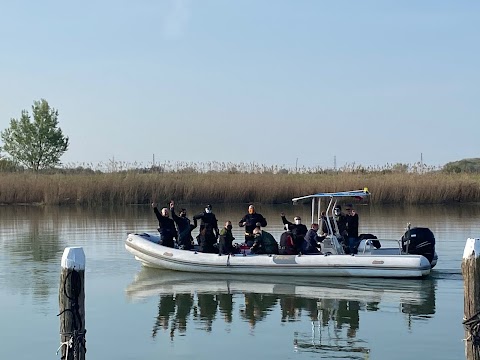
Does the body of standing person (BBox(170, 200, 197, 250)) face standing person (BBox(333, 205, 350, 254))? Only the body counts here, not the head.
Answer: no

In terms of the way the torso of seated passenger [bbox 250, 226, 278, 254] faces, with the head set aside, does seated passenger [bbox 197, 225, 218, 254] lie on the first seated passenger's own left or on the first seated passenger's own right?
on the first seated passenger's own right

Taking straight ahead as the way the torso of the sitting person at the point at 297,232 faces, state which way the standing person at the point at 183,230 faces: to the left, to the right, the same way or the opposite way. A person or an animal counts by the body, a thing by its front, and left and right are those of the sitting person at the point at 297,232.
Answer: the same way

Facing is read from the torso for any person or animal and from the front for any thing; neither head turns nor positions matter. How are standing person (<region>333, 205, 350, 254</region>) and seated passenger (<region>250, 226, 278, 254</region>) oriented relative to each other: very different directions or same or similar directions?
same or similar directions

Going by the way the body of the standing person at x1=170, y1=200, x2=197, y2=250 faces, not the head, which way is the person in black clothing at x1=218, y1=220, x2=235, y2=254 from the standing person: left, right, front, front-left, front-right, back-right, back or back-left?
front-left

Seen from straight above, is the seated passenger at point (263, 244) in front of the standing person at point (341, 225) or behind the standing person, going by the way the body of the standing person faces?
in front

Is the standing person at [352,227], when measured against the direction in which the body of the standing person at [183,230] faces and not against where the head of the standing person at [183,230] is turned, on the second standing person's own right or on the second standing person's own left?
on the second standing person's own left

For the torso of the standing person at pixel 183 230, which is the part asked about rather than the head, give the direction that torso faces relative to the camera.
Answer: toward the camera

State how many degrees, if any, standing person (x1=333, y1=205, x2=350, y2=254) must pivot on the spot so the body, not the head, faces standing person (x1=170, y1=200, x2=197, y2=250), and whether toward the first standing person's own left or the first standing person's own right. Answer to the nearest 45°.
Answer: approximately 45° to the first standing person's own right

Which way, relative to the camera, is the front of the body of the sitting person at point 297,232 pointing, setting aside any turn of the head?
toward the camera

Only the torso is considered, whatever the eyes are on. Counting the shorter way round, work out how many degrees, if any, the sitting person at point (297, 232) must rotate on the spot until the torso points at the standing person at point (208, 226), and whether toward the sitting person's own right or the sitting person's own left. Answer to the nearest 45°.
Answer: approximately 90° to the sitting person's own right

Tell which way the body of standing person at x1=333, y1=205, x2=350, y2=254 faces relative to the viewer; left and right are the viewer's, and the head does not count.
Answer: facing the viewer and to the left of the viewer

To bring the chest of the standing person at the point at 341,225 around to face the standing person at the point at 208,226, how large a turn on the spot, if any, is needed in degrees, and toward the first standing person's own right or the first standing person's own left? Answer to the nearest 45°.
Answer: approximately 45° to the first standing person's own right
